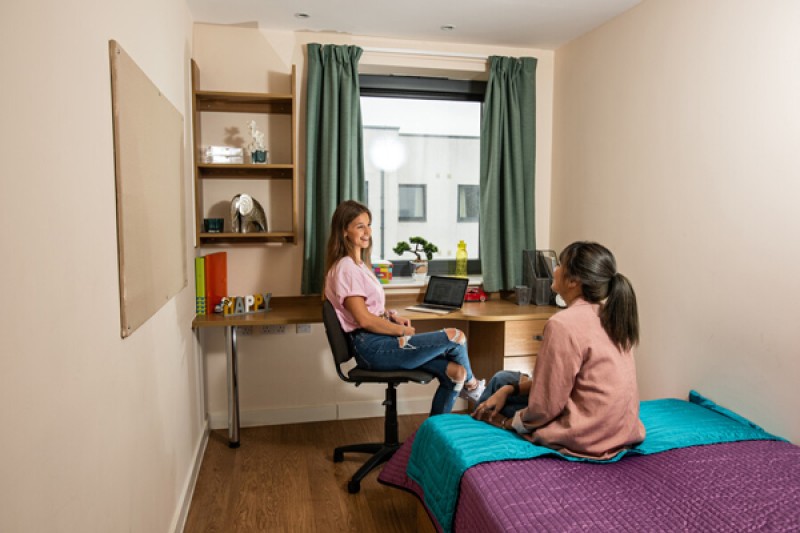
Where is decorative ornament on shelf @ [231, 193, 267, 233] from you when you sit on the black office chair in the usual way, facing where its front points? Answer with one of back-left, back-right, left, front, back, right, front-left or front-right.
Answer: back-left

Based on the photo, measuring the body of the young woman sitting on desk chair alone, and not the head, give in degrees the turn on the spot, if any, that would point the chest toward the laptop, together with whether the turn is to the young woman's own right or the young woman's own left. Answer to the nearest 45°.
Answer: approximately 45° to the young woman's own left

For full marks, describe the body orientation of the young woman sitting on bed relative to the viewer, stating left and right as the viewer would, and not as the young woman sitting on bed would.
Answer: facing away from the viewer and to the left of the viewer

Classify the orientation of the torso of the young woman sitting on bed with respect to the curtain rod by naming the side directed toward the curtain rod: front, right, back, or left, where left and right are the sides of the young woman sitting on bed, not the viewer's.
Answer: front

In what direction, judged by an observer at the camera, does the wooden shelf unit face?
facing the viewer

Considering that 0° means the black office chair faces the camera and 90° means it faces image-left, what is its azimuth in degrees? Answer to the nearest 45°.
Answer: approximately 270°

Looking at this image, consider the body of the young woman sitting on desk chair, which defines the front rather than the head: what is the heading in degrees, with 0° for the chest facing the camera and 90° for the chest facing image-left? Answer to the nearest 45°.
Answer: approximately 270°

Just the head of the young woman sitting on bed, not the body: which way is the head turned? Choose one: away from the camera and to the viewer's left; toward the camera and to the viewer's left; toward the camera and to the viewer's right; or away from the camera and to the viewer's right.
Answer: away from the camera and to the viewer's left

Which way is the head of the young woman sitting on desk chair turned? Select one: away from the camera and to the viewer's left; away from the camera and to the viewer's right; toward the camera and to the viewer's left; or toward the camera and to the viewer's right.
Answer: toward the camera and to the viewer's right
